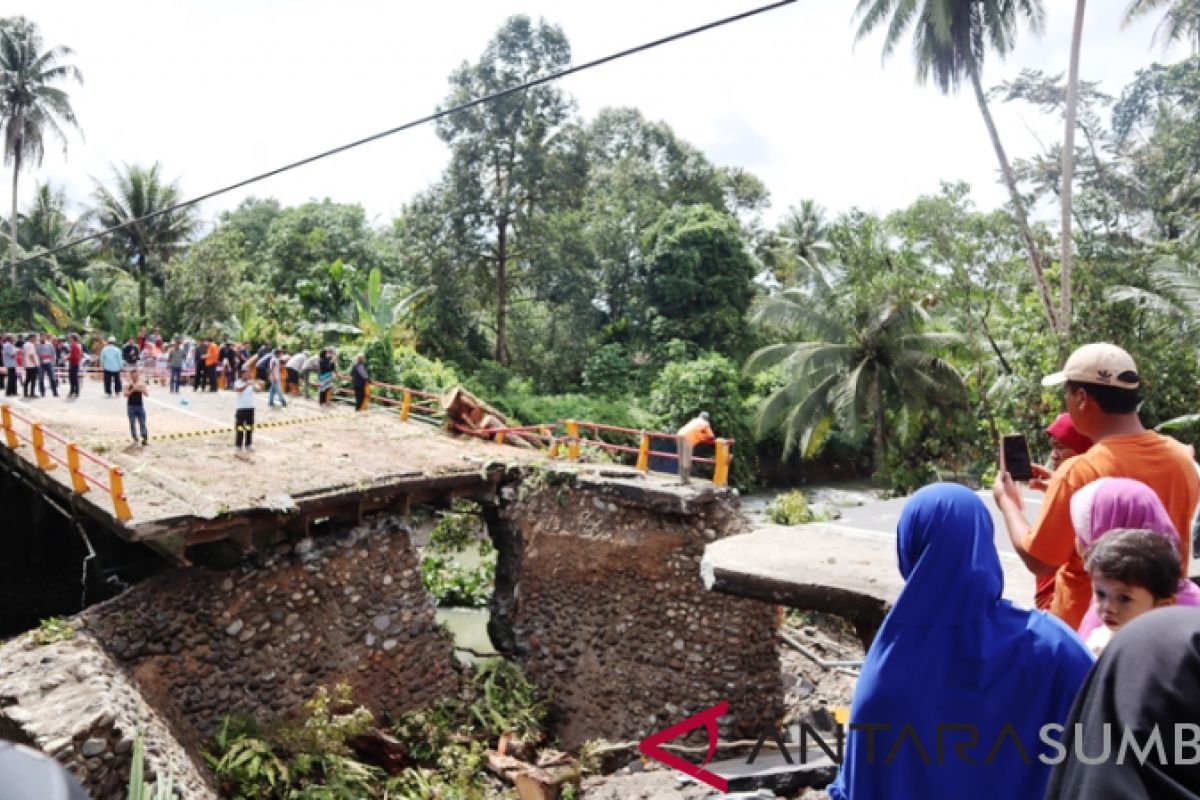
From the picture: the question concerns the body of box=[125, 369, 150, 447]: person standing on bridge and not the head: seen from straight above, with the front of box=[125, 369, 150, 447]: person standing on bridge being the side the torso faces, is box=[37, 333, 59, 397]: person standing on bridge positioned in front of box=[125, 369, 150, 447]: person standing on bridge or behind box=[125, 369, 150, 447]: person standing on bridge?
behind

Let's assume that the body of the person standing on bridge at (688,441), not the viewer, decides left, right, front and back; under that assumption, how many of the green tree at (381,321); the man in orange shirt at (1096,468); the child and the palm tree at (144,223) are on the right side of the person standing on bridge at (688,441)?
2

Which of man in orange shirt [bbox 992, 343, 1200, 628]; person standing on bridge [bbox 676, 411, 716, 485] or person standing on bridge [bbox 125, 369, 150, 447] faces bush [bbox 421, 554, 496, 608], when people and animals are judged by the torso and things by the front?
the man in orange shirt

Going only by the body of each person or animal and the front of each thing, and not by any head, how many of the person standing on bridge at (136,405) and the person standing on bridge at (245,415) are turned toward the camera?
2

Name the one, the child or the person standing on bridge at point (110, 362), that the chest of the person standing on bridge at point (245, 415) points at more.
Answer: the child

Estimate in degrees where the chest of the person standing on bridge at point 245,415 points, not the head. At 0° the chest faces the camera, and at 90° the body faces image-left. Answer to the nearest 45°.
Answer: approximately 0°

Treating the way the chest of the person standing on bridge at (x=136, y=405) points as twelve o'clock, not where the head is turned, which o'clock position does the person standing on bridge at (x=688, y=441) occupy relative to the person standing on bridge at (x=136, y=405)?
the person standing on bridge at (x=688, y=441) is roughly at 10 o'clock from the person standing on bridge at (x=136, y=405).

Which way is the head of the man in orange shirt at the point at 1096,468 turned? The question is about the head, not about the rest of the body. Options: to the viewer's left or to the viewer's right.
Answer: to the viewer's left

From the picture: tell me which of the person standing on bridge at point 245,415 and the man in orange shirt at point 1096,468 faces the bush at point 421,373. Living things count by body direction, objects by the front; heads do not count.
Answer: the man in orange shirt

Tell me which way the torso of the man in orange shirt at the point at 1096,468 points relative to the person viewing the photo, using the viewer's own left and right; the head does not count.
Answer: facing away from the viewer and to the left of the viewer
